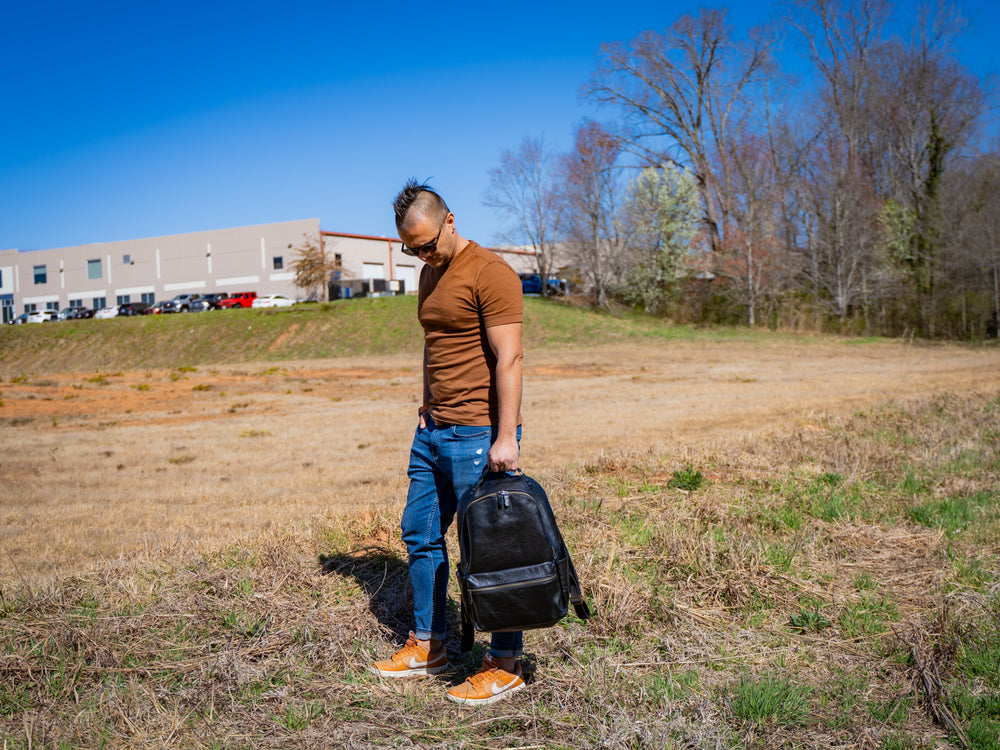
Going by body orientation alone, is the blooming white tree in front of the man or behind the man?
behind
